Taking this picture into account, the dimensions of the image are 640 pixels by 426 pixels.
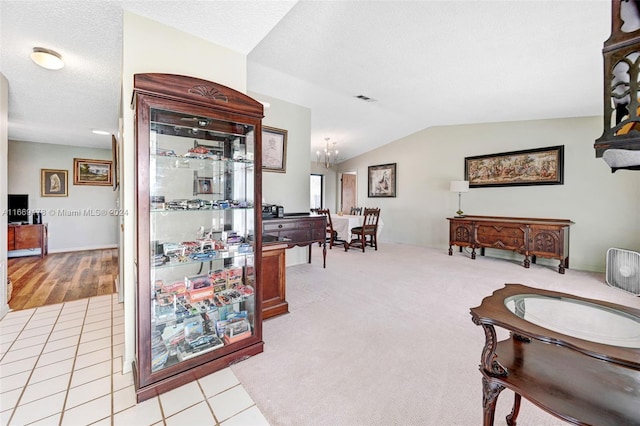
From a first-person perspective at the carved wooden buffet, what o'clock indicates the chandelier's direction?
The chandelier is roughly at 2 o'clock from the carved wooden buffet.

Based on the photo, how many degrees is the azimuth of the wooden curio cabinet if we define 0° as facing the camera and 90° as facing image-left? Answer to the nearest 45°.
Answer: approximately 315°

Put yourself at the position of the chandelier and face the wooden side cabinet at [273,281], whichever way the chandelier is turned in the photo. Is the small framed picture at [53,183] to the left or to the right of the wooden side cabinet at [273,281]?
right

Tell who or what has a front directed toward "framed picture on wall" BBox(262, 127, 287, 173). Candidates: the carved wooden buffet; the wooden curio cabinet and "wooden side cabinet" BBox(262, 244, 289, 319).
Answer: the carved wooden buffet
